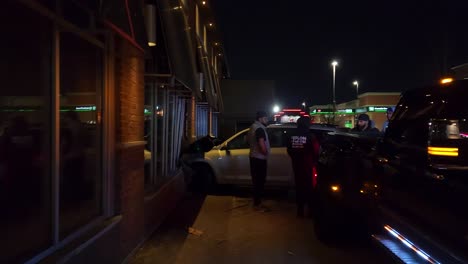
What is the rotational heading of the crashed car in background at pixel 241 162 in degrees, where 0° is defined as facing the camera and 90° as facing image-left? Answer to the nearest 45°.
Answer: approximately 90°

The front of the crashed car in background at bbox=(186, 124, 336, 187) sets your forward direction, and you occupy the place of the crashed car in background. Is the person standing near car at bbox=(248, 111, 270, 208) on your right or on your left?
on your left

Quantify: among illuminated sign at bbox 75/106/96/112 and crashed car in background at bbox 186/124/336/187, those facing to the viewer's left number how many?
1

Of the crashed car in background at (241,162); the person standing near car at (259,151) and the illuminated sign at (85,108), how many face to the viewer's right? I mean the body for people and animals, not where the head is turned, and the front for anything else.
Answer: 1

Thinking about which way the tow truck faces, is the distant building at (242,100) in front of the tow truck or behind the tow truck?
in front

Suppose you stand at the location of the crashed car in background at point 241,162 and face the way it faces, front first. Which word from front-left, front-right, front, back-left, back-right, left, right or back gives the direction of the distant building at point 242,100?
right
